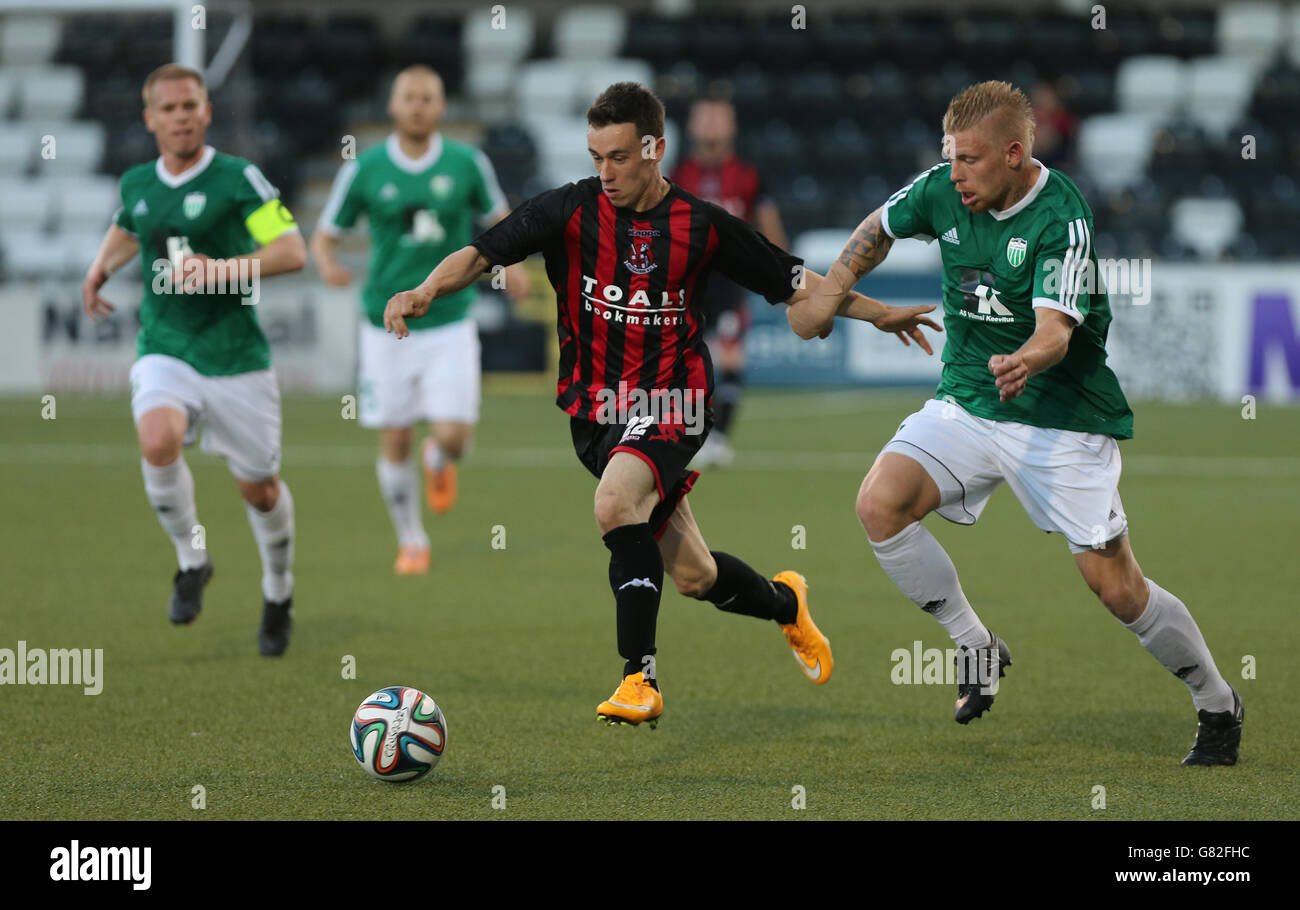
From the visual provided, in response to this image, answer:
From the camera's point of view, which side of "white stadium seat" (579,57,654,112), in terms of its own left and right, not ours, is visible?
front

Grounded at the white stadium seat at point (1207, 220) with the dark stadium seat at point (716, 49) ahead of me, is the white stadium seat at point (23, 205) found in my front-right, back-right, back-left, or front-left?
front-left

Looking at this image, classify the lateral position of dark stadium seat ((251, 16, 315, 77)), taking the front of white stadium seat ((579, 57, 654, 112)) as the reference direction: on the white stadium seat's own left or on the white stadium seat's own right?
on the white stadium seat's own right

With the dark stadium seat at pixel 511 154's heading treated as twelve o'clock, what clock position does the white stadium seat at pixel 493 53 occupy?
The white stadium seat is roughly at 6 o'clock from the dark stadium seat.

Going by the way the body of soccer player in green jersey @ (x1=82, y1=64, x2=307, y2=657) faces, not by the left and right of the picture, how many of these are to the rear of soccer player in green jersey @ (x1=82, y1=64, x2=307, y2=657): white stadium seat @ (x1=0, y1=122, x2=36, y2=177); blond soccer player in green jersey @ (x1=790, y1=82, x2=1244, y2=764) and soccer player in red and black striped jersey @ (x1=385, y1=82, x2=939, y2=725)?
1

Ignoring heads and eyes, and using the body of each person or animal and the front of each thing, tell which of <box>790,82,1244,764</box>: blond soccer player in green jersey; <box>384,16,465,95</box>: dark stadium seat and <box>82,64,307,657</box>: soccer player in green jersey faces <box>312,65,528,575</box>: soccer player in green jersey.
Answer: the dark stadium seat

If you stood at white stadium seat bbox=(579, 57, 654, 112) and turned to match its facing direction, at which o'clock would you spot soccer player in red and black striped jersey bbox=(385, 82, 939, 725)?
The soccer player in red and black striped jersey is roughly at 12 o'clock from the white stadium seat.

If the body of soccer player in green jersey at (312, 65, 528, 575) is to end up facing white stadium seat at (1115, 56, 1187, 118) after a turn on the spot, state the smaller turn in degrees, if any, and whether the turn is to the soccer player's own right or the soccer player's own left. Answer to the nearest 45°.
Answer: approximately 135° to the soccer player's own left

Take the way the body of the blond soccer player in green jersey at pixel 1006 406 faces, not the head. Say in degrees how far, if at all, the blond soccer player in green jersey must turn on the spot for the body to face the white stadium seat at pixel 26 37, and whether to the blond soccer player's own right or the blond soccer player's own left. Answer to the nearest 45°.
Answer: approximately 90° to the blond soccer player's own right

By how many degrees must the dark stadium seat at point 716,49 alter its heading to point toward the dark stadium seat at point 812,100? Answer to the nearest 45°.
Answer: approximately 90° to its left

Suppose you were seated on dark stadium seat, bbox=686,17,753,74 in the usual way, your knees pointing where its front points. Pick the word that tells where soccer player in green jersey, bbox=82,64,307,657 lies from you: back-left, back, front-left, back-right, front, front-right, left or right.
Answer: front

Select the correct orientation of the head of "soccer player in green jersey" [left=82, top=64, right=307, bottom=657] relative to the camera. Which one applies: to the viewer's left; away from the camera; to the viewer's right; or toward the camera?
toward the camera

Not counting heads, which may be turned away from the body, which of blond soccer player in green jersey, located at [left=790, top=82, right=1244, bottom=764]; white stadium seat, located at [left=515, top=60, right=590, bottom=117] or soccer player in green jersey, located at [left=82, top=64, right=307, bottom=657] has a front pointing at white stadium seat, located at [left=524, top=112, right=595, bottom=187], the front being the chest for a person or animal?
white stadium seat, located at [left=515, top=60, right=590, bottom=117]

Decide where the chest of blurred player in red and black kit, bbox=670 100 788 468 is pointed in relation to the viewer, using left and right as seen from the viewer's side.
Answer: facing the viewer

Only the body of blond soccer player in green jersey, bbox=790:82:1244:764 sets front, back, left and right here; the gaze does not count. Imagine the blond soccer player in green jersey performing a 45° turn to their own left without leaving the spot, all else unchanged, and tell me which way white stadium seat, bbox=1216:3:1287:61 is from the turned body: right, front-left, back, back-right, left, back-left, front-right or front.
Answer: back

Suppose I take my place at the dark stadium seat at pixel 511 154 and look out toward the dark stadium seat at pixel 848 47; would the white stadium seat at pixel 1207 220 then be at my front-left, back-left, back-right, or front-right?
front-right

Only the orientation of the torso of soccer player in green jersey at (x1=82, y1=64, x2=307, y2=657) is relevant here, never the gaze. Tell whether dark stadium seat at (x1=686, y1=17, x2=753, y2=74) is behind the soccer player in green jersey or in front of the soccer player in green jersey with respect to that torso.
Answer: behind

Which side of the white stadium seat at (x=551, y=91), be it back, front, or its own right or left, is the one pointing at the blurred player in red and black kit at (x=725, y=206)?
front
